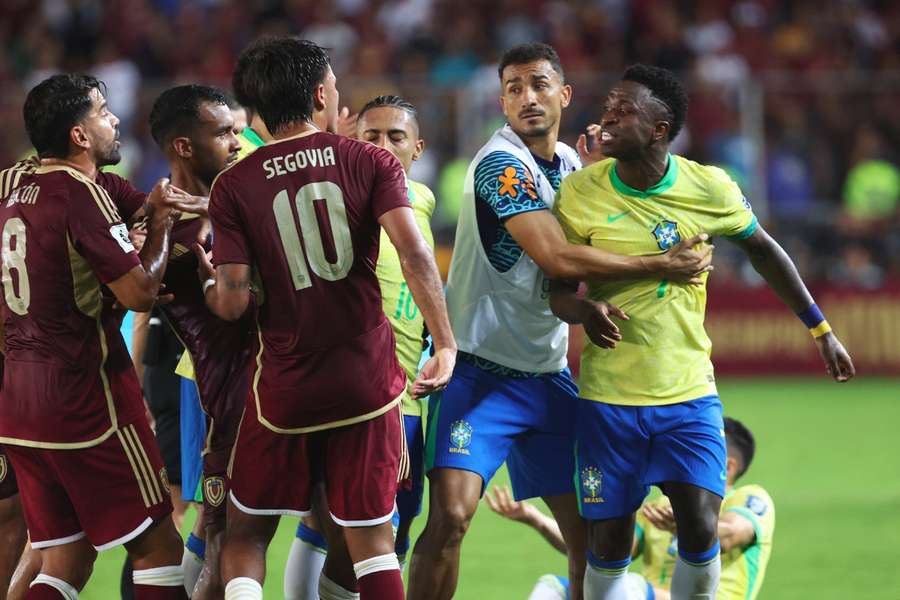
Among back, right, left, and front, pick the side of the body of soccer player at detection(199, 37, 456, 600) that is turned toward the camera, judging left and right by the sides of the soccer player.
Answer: back

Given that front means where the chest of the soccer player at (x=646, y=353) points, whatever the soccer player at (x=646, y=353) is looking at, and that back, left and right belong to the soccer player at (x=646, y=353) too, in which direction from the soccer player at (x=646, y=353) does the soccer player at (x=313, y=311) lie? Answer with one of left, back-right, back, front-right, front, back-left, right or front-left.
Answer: front-right

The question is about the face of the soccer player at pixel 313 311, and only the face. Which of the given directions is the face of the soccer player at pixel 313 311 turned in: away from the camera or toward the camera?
away from the camera

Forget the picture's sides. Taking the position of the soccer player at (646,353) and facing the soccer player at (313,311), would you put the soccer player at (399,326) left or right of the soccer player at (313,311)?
right

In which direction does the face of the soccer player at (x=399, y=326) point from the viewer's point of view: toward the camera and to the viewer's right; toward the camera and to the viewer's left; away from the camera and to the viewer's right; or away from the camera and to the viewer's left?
toward the camera and to the viewer's left

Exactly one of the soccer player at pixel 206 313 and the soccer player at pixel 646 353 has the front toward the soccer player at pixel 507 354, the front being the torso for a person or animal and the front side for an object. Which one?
the soccer player at pixel 206 313

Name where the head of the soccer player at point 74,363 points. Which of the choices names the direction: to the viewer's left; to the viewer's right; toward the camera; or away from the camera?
to the viewer's right

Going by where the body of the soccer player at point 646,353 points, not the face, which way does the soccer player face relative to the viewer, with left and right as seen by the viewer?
facing the viewer

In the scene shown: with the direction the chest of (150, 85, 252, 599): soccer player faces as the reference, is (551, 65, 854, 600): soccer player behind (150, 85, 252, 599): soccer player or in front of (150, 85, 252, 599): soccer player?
in front

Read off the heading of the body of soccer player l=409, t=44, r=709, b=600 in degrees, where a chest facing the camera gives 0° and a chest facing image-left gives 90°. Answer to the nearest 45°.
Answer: approximately 315°
